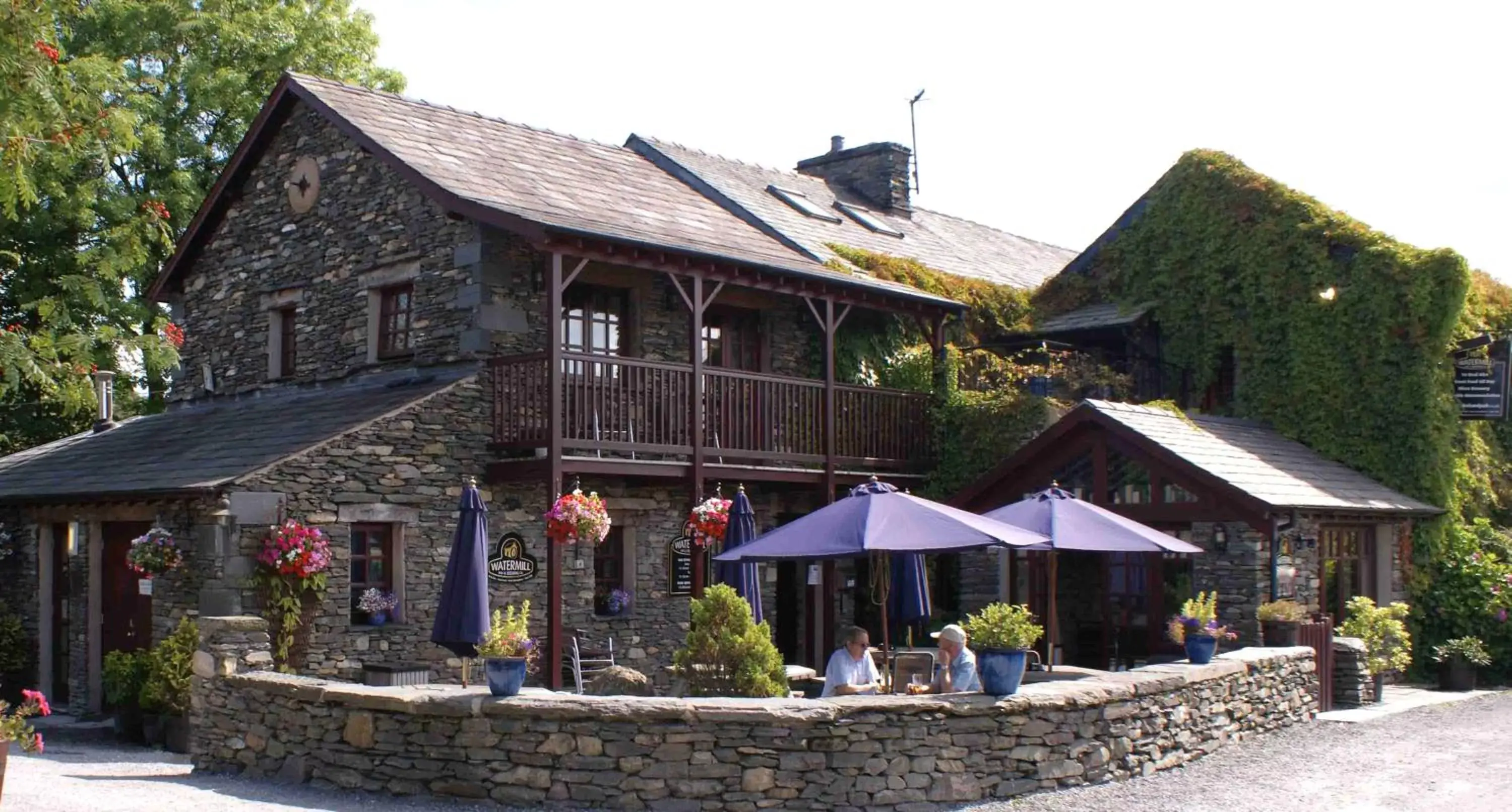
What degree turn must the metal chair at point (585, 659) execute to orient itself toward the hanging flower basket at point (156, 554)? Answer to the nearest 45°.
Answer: approximately 135° to its right

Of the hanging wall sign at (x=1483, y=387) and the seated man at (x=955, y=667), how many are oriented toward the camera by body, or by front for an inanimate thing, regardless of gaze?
1

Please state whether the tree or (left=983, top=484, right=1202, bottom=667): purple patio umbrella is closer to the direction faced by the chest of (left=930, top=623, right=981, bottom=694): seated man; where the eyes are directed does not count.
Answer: the tree

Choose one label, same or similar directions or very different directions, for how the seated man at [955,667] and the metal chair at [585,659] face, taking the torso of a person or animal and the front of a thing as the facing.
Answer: very different directions

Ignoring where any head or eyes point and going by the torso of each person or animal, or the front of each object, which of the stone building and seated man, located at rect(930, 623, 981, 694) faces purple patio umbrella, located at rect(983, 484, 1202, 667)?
the stone building

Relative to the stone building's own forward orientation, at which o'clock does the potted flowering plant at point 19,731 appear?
The potted flowering plant is roughly at 2 o'clock from the stone building.

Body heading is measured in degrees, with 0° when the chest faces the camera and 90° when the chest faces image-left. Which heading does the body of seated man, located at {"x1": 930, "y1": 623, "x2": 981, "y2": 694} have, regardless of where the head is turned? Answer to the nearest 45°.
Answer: approximately 90°

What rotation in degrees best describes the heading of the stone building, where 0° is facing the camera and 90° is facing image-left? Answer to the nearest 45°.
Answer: approximately 315°
